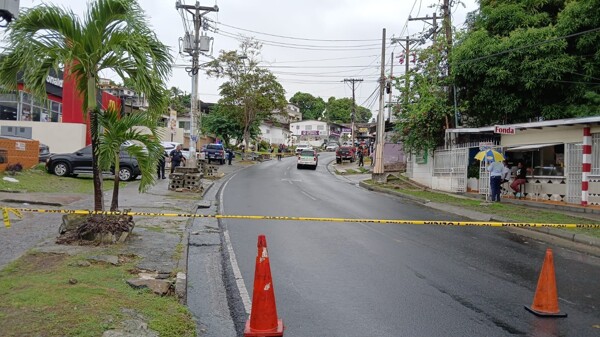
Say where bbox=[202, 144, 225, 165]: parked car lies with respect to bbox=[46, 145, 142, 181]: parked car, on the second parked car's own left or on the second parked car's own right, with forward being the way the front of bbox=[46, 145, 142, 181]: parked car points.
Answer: on the second parked car's own right

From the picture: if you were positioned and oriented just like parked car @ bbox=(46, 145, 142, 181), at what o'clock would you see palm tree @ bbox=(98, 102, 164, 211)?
The palm tree is roughly at 9 o'clock from the parked car.

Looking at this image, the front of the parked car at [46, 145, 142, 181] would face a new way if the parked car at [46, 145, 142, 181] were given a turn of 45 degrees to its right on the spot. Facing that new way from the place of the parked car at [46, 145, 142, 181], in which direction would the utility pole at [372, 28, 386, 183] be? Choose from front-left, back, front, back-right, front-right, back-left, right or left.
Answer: back-right

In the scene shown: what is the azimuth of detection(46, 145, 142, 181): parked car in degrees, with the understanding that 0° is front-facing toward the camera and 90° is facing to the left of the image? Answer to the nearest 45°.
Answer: approximately 90°

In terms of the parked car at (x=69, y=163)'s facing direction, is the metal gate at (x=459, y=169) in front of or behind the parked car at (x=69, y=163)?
behind

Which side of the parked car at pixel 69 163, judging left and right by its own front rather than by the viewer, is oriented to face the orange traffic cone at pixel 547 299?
left

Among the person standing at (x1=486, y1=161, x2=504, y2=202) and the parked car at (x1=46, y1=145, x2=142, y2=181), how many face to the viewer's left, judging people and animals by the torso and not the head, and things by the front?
1

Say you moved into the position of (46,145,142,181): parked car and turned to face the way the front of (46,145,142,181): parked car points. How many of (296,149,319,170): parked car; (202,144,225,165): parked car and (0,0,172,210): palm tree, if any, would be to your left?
1
